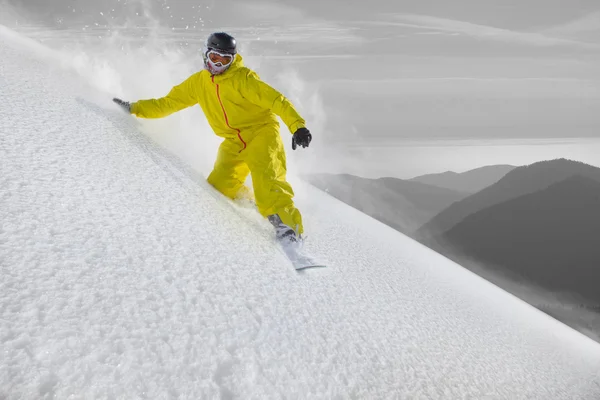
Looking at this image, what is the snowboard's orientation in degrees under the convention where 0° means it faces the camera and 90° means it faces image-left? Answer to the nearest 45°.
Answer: approximately 315°
